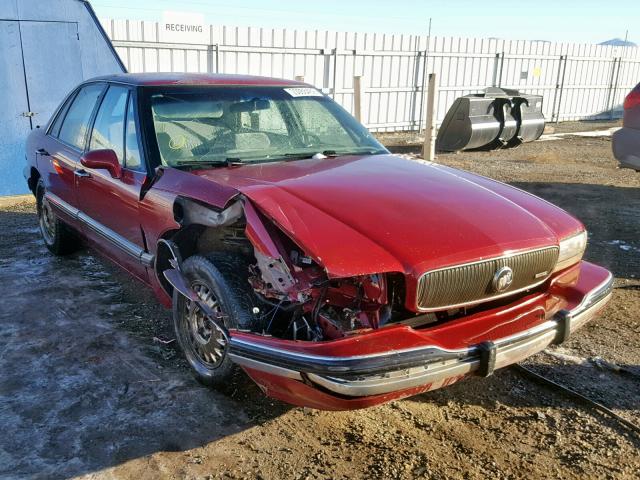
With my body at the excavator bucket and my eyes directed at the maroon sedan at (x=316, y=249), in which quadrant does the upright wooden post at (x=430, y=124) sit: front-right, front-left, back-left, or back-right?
front-right

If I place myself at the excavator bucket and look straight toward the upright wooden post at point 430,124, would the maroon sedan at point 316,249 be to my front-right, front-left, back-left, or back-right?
front-left

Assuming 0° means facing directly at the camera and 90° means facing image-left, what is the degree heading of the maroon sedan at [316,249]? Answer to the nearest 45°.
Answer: approximately 315°

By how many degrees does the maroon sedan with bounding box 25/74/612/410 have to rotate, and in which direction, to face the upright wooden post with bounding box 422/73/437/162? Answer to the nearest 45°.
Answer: approximately 135° to its left

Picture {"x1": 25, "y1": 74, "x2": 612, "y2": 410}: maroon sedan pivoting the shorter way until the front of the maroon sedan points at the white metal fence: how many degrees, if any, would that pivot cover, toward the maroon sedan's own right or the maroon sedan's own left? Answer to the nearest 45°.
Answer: approximately 135° to the maroon sedan's own left

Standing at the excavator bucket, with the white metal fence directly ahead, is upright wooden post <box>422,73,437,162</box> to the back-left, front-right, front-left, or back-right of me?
back-left

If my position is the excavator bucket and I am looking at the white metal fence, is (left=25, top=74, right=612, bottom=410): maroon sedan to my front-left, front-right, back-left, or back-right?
back-left

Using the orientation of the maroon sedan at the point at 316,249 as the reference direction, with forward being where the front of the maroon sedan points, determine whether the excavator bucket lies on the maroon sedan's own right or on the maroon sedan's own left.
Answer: on the maroon sedan's own left
